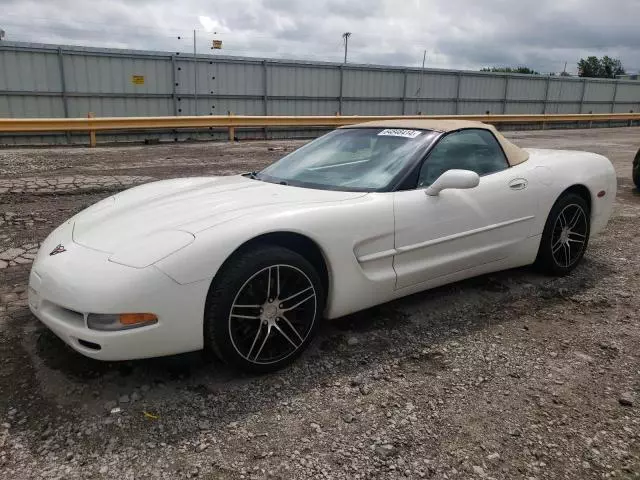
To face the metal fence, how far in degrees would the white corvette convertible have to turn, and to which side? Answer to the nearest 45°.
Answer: approximately 135° to its right

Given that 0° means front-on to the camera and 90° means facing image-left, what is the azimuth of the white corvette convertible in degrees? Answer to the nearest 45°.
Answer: approximately 45°

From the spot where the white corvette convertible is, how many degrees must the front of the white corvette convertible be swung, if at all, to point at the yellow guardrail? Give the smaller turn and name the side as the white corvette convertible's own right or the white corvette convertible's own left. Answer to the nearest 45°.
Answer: approximately 135° to the white corvette convertible's own right
